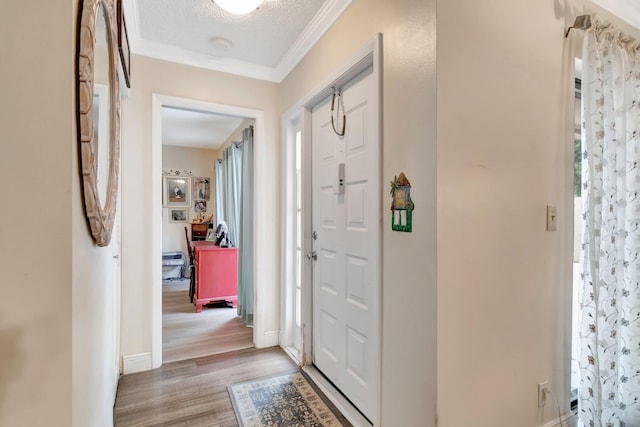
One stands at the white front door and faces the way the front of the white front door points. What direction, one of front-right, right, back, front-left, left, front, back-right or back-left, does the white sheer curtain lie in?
back-left

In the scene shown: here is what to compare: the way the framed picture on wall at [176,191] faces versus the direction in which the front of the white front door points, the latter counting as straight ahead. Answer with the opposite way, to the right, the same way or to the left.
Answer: to the left

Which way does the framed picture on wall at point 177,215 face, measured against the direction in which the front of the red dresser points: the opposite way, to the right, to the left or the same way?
to the left

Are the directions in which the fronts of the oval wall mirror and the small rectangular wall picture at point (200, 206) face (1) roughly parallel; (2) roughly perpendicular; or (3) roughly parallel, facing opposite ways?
roughly perpendicular

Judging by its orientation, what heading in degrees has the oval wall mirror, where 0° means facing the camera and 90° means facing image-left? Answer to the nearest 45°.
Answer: approximately 270°

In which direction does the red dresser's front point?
to the viewer's left

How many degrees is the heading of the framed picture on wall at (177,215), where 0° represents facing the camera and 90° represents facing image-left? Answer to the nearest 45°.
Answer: approximately 0°
